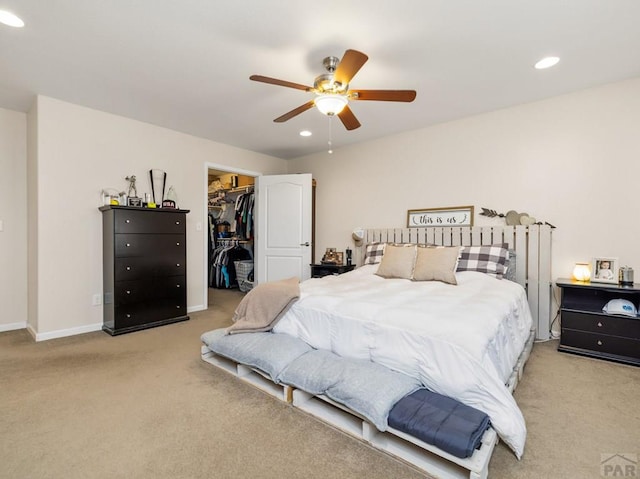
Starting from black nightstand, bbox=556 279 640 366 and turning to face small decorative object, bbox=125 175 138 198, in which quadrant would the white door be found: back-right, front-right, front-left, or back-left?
front-right

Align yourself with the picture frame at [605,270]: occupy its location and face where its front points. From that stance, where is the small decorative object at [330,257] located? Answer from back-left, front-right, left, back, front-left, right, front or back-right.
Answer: right

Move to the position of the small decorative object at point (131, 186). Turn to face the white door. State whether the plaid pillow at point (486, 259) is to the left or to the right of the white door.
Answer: right

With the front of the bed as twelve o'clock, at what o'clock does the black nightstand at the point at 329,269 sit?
The black nightstand is roughly at 4 o'clock from the bed.

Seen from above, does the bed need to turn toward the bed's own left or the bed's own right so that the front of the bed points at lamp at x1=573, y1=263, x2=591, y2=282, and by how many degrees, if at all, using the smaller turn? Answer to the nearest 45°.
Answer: approximately 180°

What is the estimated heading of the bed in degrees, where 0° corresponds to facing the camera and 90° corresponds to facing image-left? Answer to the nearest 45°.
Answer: approximately 45°

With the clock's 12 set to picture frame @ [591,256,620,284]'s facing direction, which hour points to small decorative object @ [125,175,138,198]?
The small decorative object is roughly at 2 o'clock from the picture frame.

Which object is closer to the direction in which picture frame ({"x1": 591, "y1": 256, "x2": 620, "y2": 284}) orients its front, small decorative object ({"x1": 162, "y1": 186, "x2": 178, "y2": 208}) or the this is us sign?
the small decorative object

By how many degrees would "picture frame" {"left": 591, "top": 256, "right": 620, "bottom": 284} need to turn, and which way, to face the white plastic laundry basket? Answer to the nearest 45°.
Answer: approximately 90° to its right

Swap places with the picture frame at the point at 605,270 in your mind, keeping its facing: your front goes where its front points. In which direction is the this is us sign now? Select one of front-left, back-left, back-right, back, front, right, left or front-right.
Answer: right

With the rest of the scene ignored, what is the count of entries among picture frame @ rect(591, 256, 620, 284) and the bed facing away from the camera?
0

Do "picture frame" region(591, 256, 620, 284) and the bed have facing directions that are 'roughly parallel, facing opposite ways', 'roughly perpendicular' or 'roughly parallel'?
roughly parallel

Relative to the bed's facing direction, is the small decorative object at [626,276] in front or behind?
behind

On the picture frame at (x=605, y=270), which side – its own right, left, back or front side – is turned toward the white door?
right

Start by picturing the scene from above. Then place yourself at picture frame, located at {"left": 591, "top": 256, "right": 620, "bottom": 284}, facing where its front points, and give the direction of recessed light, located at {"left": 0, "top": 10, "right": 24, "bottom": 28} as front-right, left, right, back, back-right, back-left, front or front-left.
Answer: front-right

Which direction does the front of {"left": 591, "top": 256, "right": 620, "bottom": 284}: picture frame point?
toward the camera
